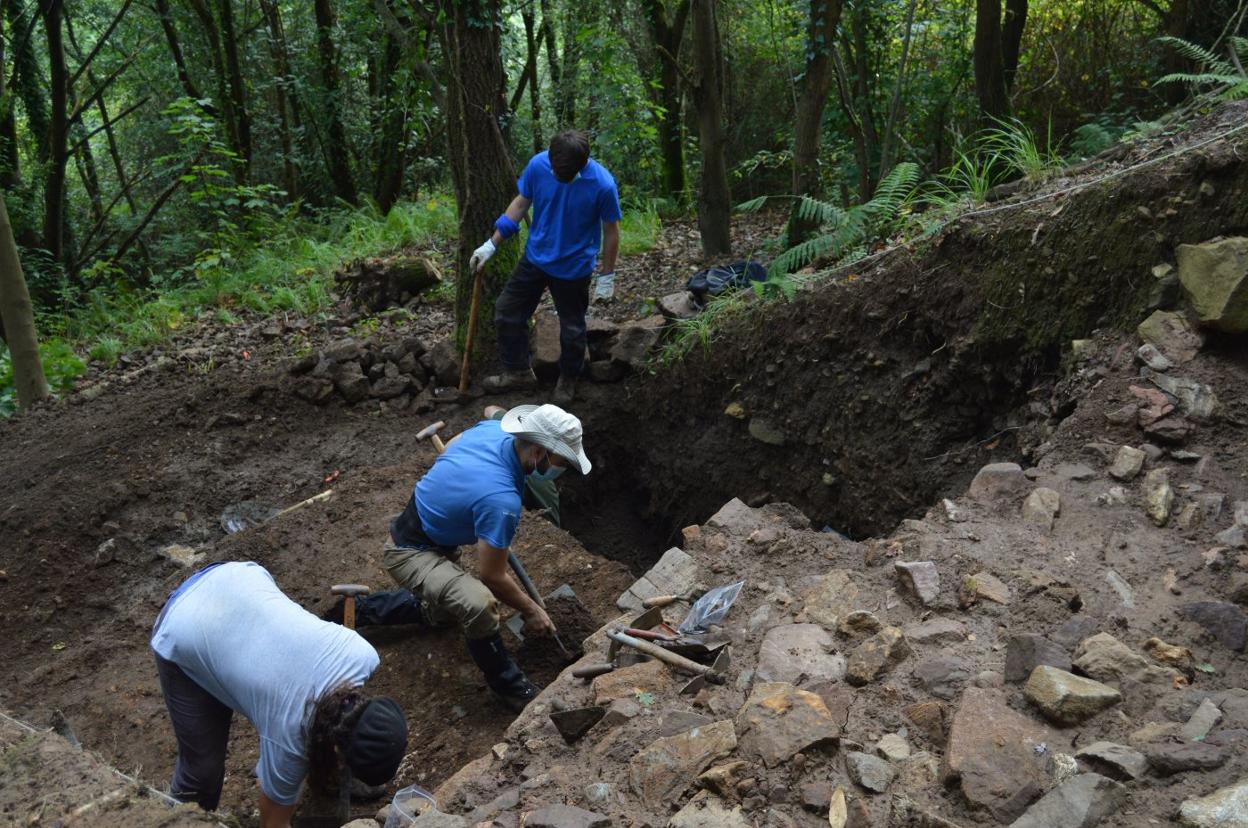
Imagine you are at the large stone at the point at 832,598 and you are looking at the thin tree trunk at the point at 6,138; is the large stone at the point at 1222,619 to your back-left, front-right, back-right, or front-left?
back-right

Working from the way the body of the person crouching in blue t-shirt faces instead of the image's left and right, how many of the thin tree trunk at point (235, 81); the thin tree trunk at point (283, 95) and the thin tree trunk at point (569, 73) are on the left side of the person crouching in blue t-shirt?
3

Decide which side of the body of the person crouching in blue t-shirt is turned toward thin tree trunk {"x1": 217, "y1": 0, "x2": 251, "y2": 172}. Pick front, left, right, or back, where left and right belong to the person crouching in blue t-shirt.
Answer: left

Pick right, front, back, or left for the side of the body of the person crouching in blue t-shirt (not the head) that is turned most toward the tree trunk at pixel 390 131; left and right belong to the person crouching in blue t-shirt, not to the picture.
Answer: left

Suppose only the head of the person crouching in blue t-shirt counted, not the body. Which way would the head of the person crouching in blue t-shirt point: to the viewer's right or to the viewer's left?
to the viewer's right

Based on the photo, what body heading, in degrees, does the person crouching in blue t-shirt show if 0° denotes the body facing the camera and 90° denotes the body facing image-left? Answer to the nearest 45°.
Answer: approximately 270°

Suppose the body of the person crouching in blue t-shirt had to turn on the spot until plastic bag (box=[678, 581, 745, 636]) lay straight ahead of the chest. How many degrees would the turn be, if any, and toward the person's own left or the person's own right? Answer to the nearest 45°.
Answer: approximately 45° to the person's own right

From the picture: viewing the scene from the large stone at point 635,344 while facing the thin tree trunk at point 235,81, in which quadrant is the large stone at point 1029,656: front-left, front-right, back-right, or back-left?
back-left

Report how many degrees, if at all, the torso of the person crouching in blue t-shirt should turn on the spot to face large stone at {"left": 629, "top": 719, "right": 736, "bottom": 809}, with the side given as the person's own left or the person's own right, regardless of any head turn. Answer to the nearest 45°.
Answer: approximately 90° to the person's own right

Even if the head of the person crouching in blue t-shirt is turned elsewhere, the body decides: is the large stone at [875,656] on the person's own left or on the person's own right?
on the person's own right
